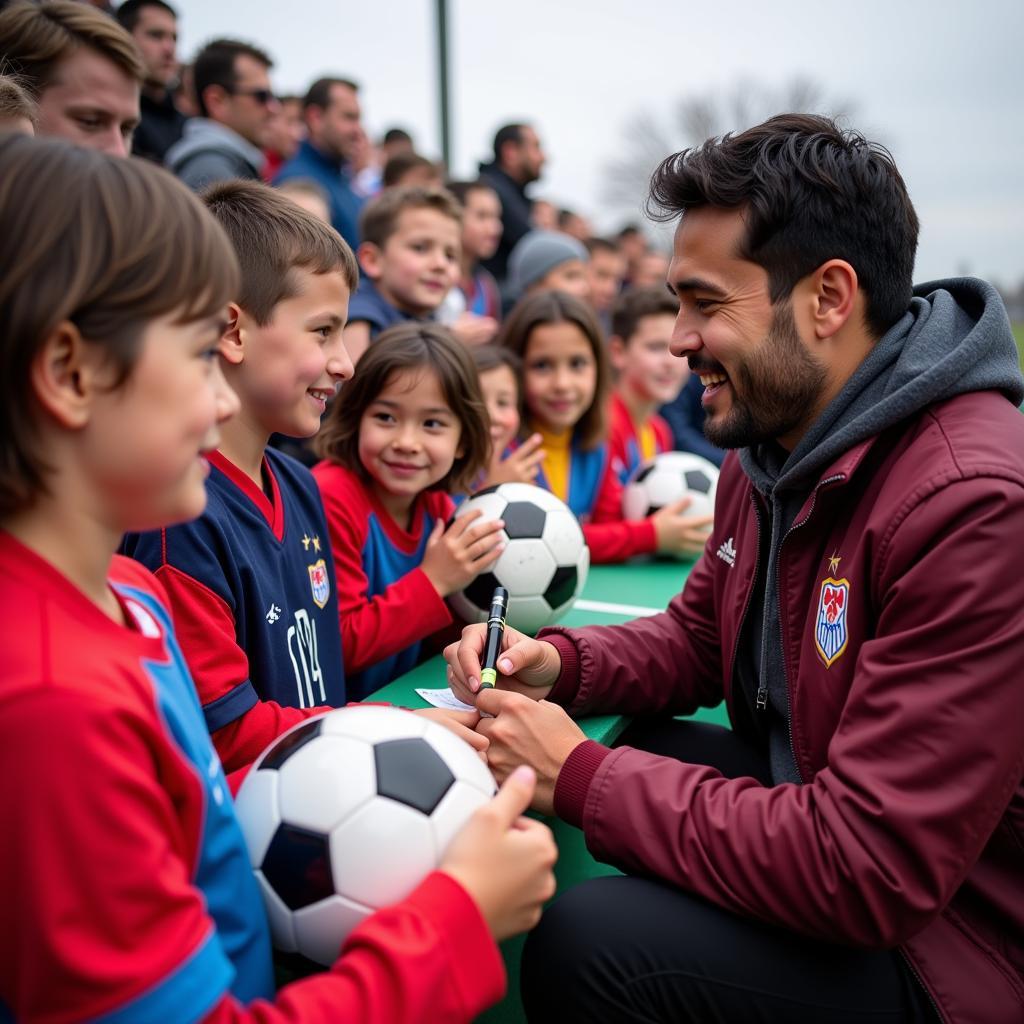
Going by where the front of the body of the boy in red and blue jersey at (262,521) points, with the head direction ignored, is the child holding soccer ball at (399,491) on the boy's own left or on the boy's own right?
on the boy's own left

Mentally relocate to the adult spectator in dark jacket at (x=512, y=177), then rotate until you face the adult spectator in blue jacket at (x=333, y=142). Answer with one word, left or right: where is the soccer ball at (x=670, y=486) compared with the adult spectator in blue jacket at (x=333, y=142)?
left

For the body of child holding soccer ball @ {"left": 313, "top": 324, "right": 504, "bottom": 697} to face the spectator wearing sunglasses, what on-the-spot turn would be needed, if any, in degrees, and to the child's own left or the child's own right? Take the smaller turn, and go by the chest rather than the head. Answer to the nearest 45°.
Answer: approximately 135° to the child's own left

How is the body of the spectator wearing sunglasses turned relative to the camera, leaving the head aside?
to the viewer's right

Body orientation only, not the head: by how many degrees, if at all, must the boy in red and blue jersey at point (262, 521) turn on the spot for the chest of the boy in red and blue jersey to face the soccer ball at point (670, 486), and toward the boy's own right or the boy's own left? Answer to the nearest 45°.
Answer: approximately 90° to the boy's own left

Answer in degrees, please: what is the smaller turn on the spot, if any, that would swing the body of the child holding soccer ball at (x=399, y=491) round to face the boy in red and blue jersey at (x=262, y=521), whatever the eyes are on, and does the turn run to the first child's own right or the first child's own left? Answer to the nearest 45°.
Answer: approximately 45° to the first child's own right

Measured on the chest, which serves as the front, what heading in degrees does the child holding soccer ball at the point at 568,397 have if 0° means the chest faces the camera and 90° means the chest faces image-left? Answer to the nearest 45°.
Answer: approximately 315°

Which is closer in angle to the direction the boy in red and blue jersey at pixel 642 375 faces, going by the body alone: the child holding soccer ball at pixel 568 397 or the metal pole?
the child holding soccer ball

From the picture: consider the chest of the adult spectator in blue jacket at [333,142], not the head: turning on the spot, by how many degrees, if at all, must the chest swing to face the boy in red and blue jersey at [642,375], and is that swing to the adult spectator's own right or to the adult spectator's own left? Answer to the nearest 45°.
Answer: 0° — they already face them
